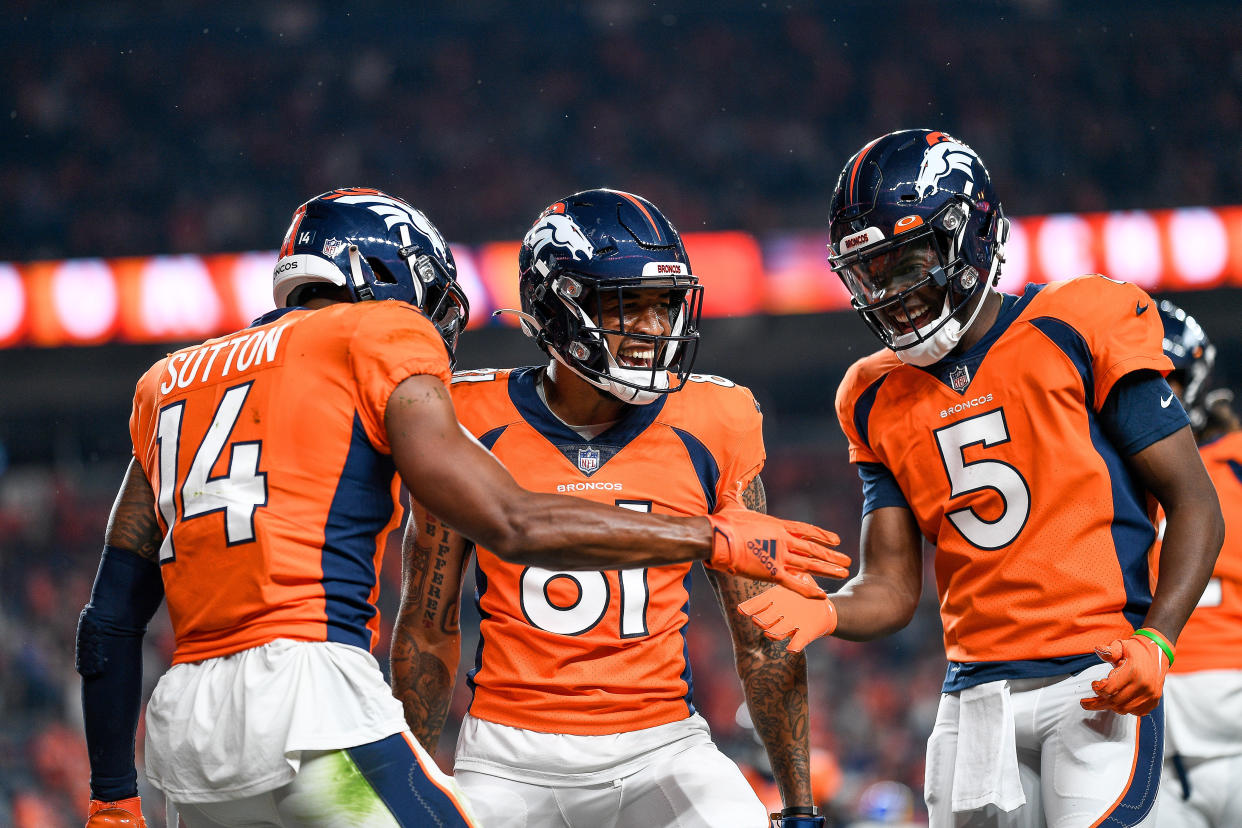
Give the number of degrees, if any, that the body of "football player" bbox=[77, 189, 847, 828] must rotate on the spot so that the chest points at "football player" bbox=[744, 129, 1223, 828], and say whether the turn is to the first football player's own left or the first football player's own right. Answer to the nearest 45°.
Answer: approximately 45° to the first football player's own right

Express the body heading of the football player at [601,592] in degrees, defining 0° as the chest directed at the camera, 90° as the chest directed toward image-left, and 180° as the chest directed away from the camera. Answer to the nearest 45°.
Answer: approximately 0°

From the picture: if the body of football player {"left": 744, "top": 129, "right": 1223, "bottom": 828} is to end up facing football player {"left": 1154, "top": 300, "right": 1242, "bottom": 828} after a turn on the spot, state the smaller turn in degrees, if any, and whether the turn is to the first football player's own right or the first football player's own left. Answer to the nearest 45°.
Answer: approximately 135° to the first football player's own right

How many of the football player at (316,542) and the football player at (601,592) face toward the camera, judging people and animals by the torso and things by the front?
1

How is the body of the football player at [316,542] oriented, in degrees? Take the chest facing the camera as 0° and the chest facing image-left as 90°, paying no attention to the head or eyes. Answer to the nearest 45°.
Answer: approximately 225°

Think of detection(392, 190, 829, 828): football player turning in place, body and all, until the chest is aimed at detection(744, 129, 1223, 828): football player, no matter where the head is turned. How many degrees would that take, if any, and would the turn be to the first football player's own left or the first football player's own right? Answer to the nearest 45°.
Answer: approximately 90° to the first football player's own left

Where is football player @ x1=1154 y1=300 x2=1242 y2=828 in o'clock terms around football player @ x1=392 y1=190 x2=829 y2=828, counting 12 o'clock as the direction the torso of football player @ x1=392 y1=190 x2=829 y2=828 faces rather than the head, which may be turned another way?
football player @ x1=1154 y1=300 x2=1242 y2=828 is roughly at 8 o'clock from football player @ x1=392 y1=190 x2=829 y2=828.
